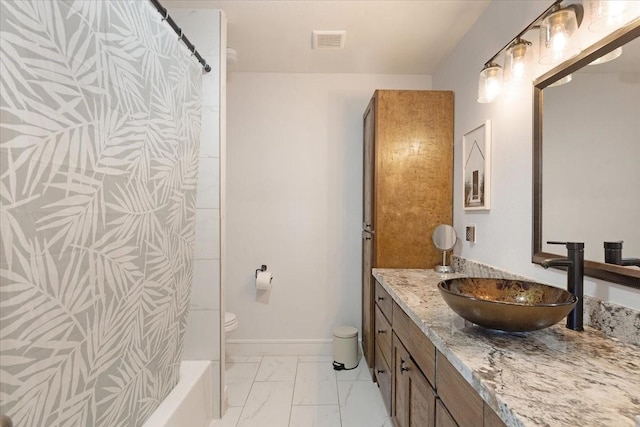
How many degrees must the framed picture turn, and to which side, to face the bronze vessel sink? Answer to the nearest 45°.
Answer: approximately 45° to its left

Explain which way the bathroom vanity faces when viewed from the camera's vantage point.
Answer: facing the viewer and to the left of the viewer

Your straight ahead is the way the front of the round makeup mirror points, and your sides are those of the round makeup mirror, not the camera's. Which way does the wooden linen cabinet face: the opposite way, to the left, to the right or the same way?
to the right

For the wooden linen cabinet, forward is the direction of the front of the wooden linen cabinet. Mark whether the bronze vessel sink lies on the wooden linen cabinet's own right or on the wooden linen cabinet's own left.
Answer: on the wooden linen cabinet's own left

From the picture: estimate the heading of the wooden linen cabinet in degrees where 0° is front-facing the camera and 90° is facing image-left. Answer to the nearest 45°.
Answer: approximately 90°

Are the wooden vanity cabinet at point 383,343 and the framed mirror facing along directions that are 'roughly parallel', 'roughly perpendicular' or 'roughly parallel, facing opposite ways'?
roughly parallel

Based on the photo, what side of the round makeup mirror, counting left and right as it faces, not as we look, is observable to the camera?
front
